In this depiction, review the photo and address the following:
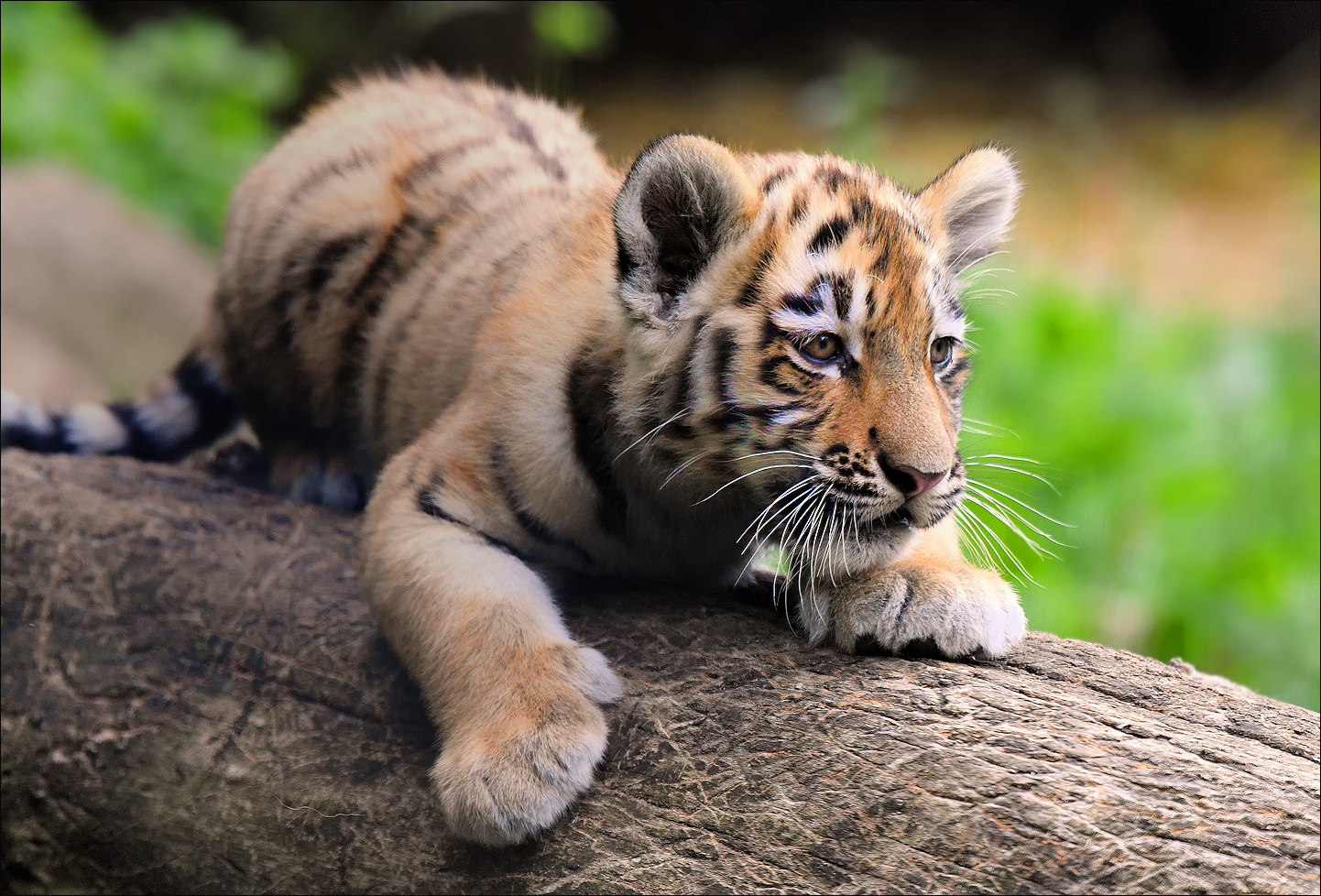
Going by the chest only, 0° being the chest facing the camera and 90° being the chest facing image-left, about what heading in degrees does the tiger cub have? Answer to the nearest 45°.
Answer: approximately 315°
